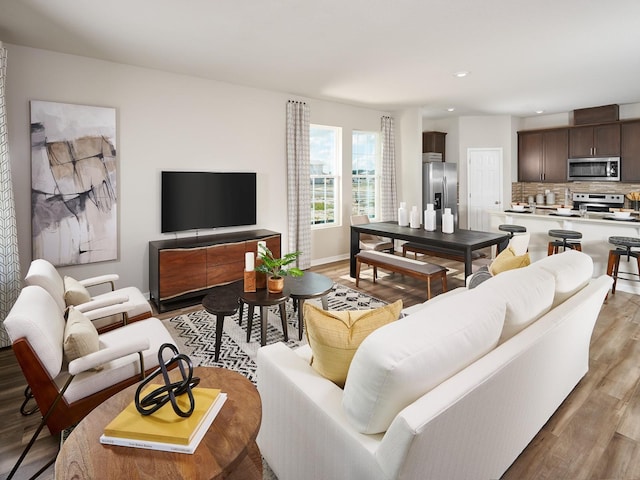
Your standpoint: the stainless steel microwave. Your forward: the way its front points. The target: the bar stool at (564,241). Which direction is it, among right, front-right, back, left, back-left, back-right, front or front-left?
front

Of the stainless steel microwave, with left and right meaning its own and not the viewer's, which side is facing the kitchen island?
front

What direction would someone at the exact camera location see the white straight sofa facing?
facing away from the viewer and to the left of the viewer

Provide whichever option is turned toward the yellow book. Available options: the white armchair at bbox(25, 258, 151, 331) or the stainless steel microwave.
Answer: the stainless steel microwave

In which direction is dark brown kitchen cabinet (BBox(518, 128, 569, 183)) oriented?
toward the camera

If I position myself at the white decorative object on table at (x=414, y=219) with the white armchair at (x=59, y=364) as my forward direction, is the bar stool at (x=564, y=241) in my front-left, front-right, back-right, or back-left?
back-left

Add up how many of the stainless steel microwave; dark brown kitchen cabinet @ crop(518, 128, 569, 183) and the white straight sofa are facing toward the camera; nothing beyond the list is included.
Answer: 2

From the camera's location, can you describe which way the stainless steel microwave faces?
facing the viewer

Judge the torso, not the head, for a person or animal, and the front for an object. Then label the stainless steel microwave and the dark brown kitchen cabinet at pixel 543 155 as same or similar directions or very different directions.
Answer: same or similar directions

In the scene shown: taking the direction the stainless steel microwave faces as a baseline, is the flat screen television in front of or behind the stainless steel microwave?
in front

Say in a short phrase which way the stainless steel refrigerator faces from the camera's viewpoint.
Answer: facing the viewer and to the right of the viewer

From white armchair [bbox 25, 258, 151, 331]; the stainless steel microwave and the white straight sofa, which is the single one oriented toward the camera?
the stainless steel microwave

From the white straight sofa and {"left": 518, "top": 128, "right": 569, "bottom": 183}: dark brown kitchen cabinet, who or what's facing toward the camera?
the dark brown kitchen cabinet

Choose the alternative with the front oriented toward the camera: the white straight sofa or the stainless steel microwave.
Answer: the stainless steel microwave

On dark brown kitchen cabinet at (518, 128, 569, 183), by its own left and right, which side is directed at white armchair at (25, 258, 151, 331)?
front
